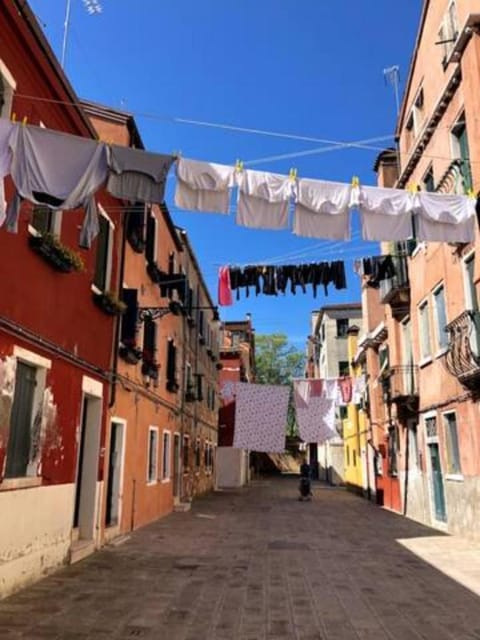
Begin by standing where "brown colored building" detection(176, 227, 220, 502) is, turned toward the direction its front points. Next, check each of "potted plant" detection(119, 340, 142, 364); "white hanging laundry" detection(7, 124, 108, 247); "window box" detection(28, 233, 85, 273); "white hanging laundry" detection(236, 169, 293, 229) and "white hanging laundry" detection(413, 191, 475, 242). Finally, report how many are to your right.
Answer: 5

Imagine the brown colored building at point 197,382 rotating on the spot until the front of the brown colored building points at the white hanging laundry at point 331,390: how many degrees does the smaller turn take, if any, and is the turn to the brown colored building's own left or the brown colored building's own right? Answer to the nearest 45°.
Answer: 0° — it already faces it

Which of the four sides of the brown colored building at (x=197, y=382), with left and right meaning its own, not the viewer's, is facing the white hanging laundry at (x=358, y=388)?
front

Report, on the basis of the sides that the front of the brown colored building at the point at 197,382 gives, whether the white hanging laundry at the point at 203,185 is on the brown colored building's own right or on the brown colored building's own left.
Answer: on the brown colored building's own right

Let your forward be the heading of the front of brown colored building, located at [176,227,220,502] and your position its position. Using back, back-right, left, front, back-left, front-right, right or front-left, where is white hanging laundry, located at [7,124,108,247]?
right

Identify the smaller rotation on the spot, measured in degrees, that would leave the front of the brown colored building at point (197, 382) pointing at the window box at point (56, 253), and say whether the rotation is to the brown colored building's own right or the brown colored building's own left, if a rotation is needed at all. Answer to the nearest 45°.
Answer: approximately 90° to the brown colored building's own right

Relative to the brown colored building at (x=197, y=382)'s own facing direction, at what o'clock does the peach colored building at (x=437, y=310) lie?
the peach colored building at (x=437, y=310) is roughly at 2 o'clock from the brown colored building at (x=197, y=382).

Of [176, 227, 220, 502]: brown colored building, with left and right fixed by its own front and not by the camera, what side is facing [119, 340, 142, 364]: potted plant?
right

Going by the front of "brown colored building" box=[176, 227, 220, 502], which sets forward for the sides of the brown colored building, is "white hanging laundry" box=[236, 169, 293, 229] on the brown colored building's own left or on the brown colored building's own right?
on the brown colored building's own right

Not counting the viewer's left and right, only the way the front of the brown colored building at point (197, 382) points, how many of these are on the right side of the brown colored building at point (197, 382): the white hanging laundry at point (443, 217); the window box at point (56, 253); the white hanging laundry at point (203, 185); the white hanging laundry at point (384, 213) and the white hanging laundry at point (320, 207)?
5

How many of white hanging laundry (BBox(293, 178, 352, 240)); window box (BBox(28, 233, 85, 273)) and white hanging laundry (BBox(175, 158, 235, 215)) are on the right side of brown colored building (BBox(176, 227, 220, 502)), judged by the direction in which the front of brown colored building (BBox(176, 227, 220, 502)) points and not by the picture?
3

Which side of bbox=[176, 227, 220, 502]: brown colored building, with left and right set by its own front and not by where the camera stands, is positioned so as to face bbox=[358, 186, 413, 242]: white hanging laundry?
right

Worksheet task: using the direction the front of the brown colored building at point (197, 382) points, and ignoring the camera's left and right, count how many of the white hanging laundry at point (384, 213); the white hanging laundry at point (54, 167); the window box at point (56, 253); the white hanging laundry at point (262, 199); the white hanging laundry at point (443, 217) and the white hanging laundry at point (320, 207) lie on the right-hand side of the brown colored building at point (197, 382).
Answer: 6

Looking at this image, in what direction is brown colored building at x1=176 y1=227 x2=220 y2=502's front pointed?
to the viewer's right
